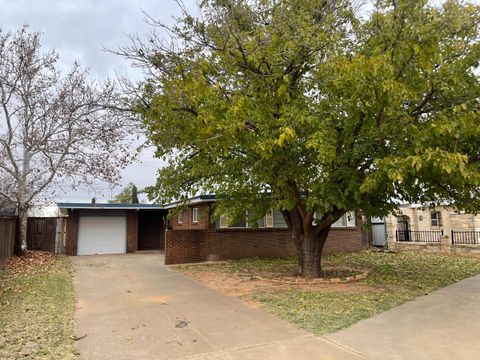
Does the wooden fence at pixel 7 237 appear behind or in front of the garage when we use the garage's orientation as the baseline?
in front

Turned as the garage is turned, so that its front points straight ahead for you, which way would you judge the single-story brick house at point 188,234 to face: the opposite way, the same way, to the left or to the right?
the same way

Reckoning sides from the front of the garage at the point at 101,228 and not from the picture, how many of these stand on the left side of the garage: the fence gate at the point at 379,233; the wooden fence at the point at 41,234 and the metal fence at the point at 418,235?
2

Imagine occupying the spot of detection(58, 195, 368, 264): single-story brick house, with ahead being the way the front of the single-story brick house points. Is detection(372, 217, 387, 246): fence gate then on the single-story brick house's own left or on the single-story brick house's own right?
on the single-story brick house's own left

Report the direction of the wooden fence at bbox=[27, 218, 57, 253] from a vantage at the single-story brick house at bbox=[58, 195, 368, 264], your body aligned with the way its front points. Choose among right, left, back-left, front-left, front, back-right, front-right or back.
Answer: right

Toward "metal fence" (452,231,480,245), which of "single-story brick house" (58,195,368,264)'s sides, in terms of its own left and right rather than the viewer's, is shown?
left

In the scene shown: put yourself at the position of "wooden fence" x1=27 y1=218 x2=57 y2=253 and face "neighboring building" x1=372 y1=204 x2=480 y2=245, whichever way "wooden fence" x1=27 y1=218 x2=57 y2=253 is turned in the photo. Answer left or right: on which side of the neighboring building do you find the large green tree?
right

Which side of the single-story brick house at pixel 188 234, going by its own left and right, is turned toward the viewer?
front

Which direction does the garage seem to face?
toward the camera

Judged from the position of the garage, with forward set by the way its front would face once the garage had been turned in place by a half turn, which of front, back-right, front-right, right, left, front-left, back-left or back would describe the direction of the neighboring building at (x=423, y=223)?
right

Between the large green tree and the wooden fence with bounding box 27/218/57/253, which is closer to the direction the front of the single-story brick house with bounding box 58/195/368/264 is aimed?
the large green tree
